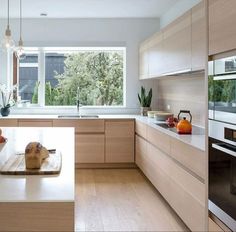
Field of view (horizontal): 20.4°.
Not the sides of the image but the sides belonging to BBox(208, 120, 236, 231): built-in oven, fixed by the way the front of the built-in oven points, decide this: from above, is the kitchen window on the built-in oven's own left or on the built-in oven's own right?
on the built-in oven's own right

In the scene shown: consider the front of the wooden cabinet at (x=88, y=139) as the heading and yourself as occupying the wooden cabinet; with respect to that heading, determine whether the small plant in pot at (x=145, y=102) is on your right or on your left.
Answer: on your left

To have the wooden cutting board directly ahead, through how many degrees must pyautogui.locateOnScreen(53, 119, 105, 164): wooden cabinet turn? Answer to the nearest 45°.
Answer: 0° — it already faces it

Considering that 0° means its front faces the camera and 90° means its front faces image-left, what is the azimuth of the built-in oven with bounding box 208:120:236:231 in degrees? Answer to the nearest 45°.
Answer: approximately 45°

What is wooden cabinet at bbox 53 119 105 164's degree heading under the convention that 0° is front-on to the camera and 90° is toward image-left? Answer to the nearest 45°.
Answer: approximately 0°

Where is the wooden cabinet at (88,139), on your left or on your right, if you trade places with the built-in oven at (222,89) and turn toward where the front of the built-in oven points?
on your right
